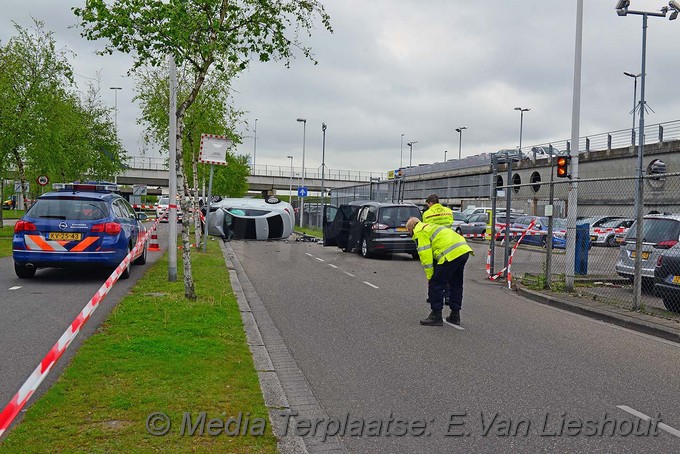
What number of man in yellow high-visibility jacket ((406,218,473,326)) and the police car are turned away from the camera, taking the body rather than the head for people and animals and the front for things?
1

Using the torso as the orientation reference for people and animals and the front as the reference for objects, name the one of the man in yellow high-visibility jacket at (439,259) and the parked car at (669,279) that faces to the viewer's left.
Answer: the man in yellow high-visibility jacket

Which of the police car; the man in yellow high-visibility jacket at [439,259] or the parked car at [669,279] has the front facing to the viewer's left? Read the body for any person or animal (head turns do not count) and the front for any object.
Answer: the man in yellow high-visibility jacket

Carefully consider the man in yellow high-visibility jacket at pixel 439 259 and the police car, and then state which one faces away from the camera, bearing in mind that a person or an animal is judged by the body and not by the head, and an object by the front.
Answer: the police car

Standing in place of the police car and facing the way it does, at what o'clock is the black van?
The black van is roughly at 2 o'clock from the police car.

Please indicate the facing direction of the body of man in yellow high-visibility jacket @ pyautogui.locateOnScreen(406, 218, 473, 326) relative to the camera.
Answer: to the viewer's left

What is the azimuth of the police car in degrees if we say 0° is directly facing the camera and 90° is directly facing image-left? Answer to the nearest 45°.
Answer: approximately 180°
